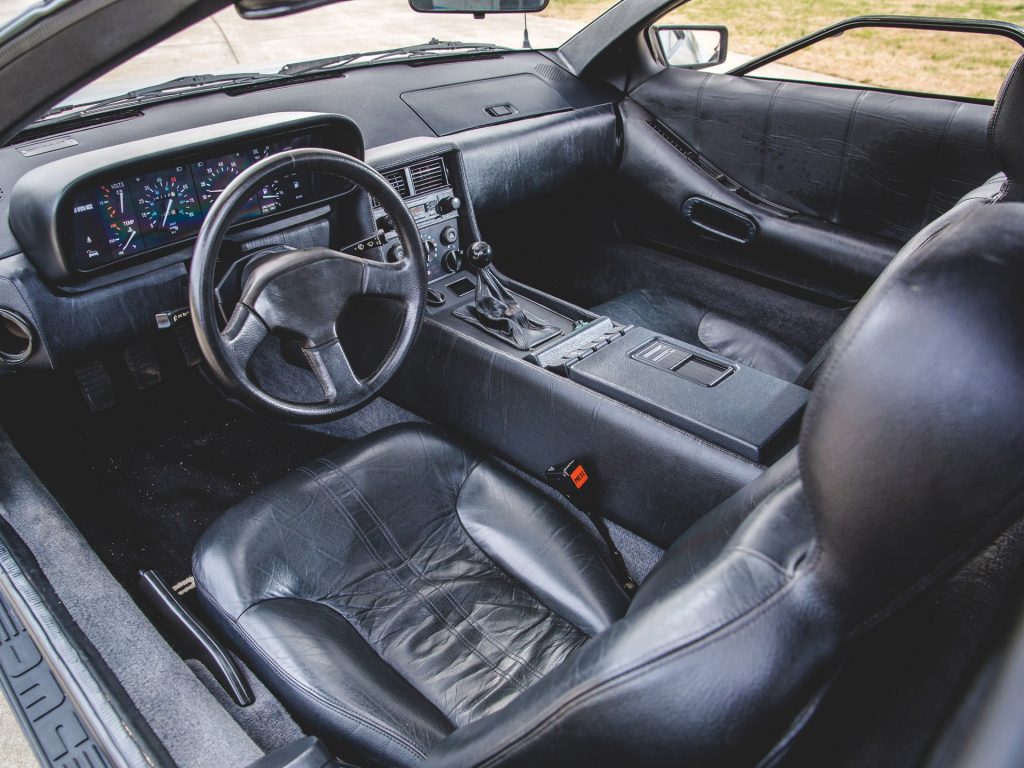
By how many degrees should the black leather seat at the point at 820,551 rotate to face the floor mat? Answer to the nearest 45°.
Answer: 0° — it already faces it

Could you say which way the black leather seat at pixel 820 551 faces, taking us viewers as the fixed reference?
facing away from the viewer and to the left of the viewer
